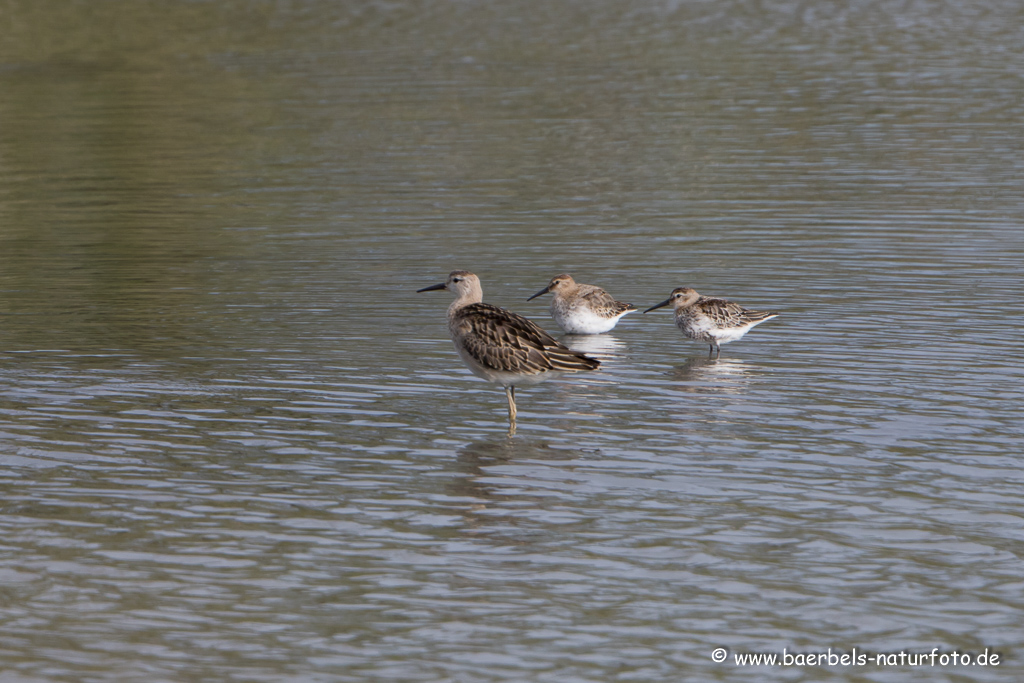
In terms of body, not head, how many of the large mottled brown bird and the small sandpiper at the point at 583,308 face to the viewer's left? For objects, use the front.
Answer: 2

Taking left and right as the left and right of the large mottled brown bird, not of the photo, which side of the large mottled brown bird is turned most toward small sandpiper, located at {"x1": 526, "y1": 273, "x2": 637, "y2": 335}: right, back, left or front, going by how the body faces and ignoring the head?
right

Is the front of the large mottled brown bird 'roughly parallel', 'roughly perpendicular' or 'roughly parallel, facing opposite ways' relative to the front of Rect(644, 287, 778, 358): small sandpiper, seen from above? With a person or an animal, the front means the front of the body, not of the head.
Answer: roughly parallel

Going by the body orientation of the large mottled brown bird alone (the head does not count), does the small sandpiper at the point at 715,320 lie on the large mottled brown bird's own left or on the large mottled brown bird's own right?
on the large mottled brown bird's own right

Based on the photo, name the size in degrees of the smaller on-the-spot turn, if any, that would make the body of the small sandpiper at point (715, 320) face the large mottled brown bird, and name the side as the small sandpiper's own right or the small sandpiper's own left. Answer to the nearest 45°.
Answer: approximately 45° to the small sandpiper's own left

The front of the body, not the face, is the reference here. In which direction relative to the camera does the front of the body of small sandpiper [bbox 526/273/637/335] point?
to the viewer's left

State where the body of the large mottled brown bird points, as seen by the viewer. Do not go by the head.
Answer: to the viewer's left

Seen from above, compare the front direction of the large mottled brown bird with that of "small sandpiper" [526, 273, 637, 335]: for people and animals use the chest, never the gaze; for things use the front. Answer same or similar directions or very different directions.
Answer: same or similar directions

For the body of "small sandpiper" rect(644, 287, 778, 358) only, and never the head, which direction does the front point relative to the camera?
to the viewer's left

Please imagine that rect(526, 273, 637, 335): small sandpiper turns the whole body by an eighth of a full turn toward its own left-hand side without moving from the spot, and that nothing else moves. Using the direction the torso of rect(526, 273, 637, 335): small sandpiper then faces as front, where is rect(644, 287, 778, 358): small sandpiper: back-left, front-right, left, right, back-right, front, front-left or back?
left

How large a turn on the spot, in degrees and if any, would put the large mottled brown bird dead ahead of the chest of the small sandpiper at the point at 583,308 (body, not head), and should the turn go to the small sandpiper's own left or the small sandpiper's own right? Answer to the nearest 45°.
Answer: approximately 90° to the small sandpiper's own left
